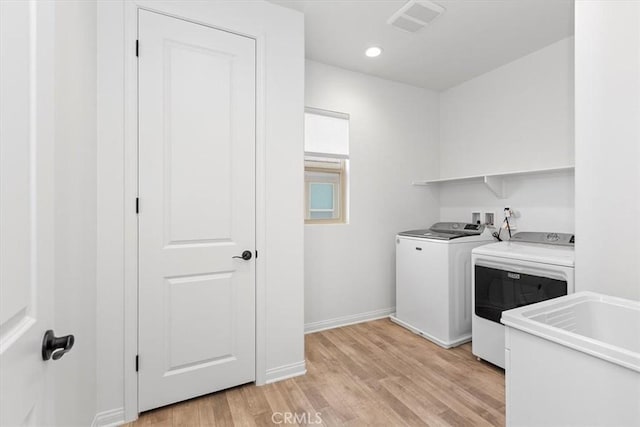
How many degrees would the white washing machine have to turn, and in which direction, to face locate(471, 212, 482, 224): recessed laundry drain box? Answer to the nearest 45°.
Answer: approximately 180°

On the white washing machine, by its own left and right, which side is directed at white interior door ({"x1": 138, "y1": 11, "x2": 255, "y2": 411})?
front

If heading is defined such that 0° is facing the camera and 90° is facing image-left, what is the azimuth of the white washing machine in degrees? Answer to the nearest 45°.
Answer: approximately 45°

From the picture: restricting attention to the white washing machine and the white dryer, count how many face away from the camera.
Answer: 0

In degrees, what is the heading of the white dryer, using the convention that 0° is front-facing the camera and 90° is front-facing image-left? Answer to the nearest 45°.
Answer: approximately 45°

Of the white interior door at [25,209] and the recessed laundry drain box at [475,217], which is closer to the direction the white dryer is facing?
the white interior door

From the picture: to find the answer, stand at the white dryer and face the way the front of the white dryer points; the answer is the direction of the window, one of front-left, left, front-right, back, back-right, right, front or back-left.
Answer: front-right

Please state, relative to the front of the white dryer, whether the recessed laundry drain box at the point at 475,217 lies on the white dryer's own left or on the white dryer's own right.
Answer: on the white dryer's own right

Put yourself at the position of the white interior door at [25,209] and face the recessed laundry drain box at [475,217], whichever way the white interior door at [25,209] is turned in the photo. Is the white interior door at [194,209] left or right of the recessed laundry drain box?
left

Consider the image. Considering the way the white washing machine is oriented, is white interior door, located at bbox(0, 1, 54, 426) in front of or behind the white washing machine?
in front

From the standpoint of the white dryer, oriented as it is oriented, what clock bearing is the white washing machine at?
The white washing machine is roughly at 2 o'clock from the white dryer.
